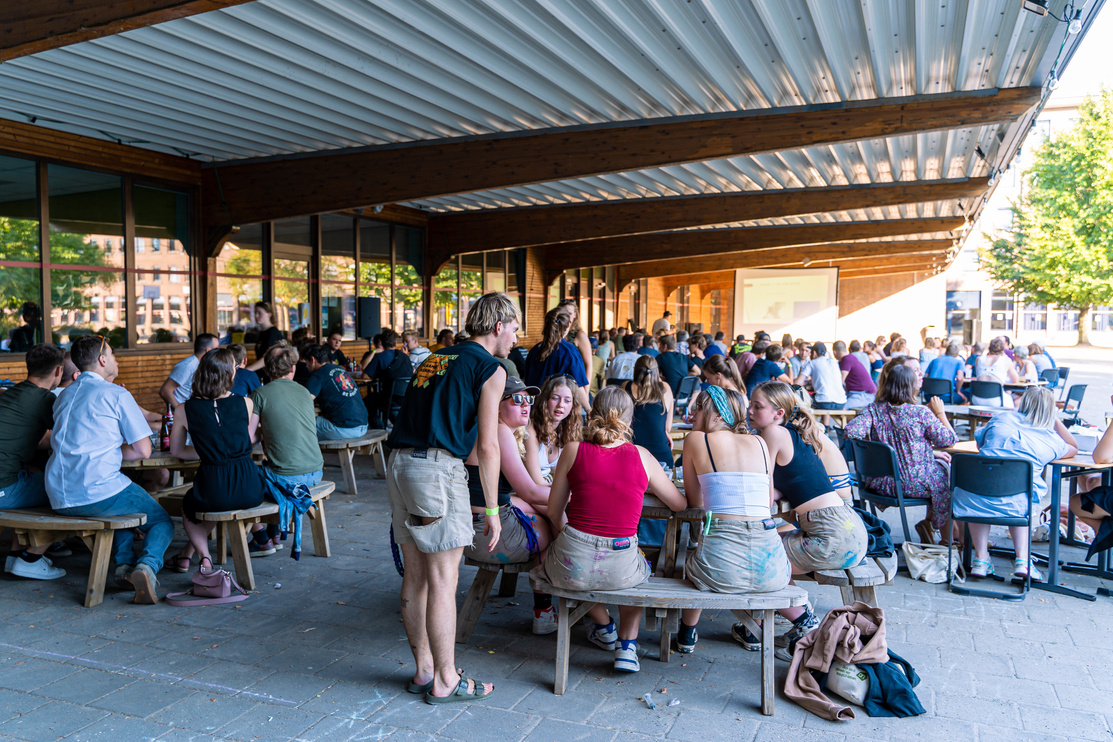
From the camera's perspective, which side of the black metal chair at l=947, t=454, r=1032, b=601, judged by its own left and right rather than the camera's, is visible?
back

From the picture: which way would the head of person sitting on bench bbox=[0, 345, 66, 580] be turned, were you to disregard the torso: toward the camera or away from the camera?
away from the camera

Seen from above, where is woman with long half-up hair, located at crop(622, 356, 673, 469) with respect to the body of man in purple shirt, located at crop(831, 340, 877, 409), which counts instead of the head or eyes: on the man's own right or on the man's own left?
on the man's own left

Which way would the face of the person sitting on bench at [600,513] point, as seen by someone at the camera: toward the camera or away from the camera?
away from the camera

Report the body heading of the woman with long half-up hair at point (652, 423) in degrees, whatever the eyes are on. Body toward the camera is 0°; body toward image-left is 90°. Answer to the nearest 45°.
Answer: approximately 180°

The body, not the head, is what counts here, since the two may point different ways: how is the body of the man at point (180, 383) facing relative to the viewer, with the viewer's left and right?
facing to the right of the viewer

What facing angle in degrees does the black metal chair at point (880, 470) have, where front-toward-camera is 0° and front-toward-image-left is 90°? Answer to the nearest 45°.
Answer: approximately 225°

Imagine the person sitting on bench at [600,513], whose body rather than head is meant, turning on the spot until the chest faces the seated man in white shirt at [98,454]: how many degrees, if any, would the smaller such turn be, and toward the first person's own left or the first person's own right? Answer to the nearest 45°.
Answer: approximately 90° to the first person's own left

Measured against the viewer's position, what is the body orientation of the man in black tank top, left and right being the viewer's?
facing away from the viewer and to the right of the viewer

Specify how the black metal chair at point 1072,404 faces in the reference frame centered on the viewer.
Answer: facing away from the viewer and to the left of the viewer
